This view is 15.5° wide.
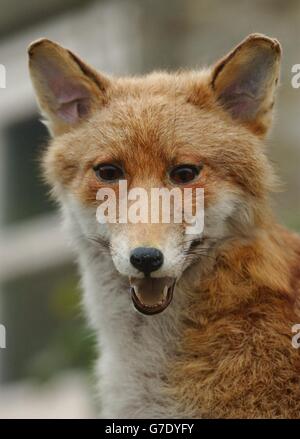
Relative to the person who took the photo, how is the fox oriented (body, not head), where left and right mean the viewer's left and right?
facing the viewer and to the left of the viewer
